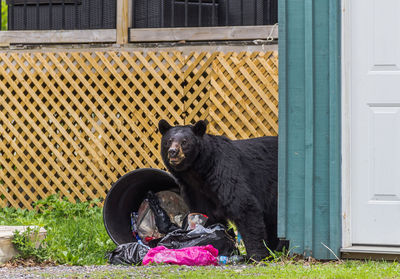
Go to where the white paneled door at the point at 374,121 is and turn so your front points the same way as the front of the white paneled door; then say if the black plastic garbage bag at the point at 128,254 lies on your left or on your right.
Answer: on your right

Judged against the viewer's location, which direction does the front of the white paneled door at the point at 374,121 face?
facing the viewer

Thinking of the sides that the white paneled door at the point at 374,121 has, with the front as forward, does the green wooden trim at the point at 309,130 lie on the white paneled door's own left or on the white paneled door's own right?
on the white paneled door's own right

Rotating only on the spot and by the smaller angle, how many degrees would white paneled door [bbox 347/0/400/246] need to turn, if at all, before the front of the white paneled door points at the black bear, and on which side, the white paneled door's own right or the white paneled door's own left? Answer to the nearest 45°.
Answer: approximately 90° to the white paneled door's own right

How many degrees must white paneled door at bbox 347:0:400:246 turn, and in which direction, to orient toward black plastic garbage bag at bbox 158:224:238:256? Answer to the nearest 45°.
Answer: approximately 90° to its right

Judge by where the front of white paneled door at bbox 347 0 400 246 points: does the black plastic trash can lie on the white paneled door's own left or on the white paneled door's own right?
on the white paneled door's own right

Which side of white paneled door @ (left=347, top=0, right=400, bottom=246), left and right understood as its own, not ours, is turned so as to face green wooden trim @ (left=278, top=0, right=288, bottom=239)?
right

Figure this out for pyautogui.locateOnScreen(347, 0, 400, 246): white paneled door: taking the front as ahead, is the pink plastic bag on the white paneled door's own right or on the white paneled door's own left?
on the white paneled door's own right

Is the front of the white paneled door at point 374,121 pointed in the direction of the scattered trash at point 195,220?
no
